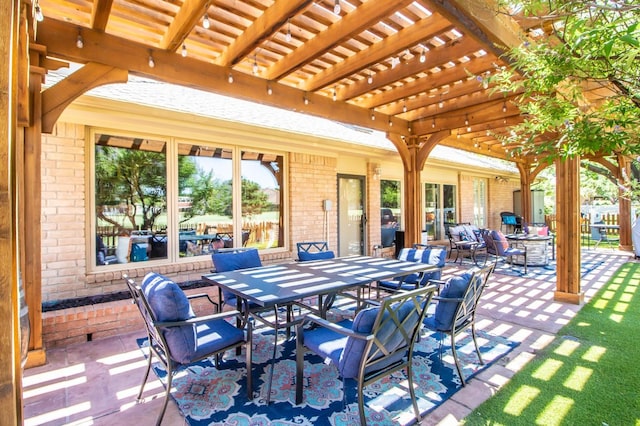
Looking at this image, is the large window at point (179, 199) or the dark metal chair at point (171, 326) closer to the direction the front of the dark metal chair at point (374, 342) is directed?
the large window

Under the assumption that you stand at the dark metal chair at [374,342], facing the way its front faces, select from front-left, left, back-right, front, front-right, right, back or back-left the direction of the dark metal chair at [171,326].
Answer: front-left

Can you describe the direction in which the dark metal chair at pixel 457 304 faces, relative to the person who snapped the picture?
facing away from the viewer and to the left of the viewer

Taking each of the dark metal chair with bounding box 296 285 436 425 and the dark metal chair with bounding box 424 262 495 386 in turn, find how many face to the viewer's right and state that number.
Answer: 0

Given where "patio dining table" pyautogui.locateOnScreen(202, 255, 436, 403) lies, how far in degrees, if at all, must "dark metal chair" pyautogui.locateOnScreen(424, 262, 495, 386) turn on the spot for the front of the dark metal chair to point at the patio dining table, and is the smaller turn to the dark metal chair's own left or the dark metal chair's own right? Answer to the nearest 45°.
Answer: approximately 45° to the dark metal chair's own left

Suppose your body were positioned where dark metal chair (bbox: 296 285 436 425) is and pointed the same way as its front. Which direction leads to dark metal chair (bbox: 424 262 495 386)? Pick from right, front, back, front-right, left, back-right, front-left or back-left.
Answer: right

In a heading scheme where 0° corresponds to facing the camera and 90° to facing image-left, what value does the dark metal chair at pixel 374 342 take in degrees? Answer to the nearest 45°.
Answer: approximately 135°

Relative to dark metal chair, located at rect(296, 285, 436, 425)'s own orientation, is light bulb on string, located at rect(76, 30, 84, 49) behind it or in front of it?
in front

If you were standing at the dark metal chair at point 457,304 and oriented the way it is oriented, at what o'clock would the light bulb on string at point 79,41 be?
The light bulb on string is roughly at 10 o'clock from the dark metal chair.
